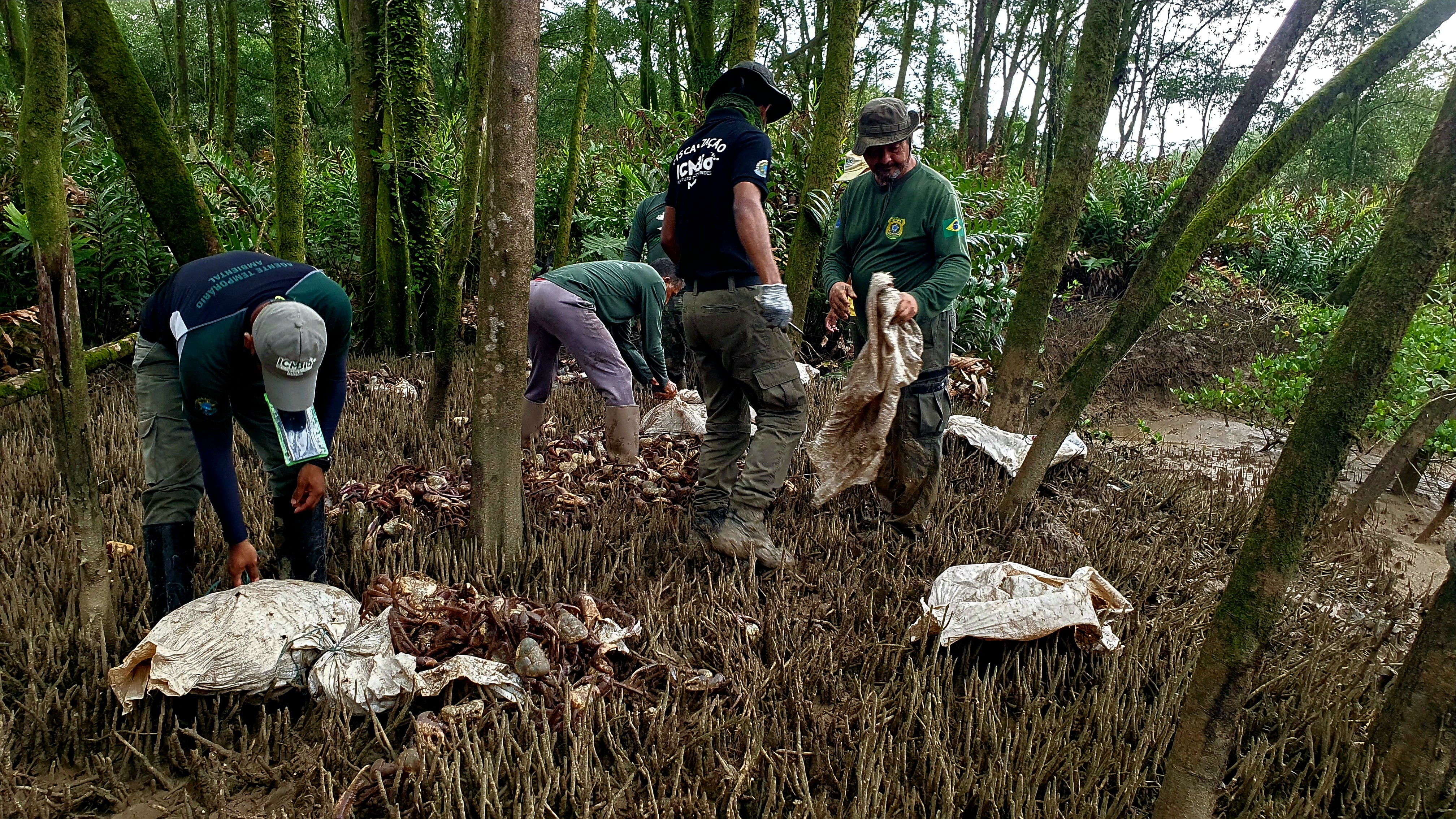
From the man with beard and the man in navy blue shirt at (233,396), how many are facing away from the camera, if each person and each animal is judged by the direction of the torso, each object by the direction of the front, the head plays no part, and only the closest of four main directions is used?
0

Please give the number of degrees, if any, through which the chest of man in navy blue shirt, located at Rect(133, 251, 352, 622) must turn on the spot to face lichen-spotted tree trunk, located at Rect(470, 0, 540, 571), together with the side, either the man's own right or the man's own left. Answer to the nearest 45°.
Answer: approximately 45° to the man's own left

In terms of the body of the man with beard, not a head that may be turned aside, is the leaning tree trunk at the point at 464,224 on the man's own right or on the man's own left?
on the man's own right

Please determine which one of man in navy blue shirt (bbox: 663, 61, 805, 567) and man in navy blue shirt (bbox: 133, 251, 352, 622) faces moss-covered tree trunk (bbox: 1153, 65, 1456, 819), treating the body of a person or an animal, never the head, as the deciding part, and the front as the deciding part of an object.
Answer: man in navy blue shirt (bbox: 133, 251, 352, 622)

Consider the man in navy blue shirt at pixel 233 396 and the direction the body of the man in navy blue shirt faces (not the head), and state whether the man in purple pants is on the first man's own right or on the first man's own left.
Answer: on the first man's own left

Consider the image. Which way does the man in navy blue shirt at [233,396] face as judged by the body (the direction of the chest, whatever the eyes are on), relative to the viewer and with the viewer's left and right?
facing the viewer and to the right of the viewer

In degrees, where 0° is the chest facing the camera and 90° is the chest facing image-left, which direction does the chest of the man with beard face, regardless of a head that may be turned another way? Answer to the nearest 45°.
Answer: approximately 45°

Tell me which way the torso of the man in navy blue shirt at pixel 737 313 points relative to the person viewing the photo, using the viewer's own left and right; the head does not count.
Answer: facing away from the viewer and to the right of the viewer

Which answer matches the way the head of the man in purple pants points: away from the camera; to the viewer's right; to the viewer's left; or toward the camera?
to the viewer's right

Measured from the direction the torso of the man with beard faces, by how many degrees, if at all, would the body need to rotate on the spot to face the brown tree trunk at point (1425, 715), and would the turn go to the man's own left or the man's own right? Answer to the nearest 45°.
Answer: approximately 90° to the man's own left

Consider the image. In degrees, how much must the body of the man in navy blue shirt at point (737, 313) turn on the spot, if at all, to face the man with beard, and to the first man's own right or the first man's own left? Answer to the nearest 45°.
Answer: approximately 45° to the first man's own right

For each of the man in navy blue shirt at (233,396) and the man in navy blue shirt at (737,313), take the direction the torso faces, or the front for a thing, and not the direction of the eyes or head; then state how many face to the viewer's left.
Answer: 0
